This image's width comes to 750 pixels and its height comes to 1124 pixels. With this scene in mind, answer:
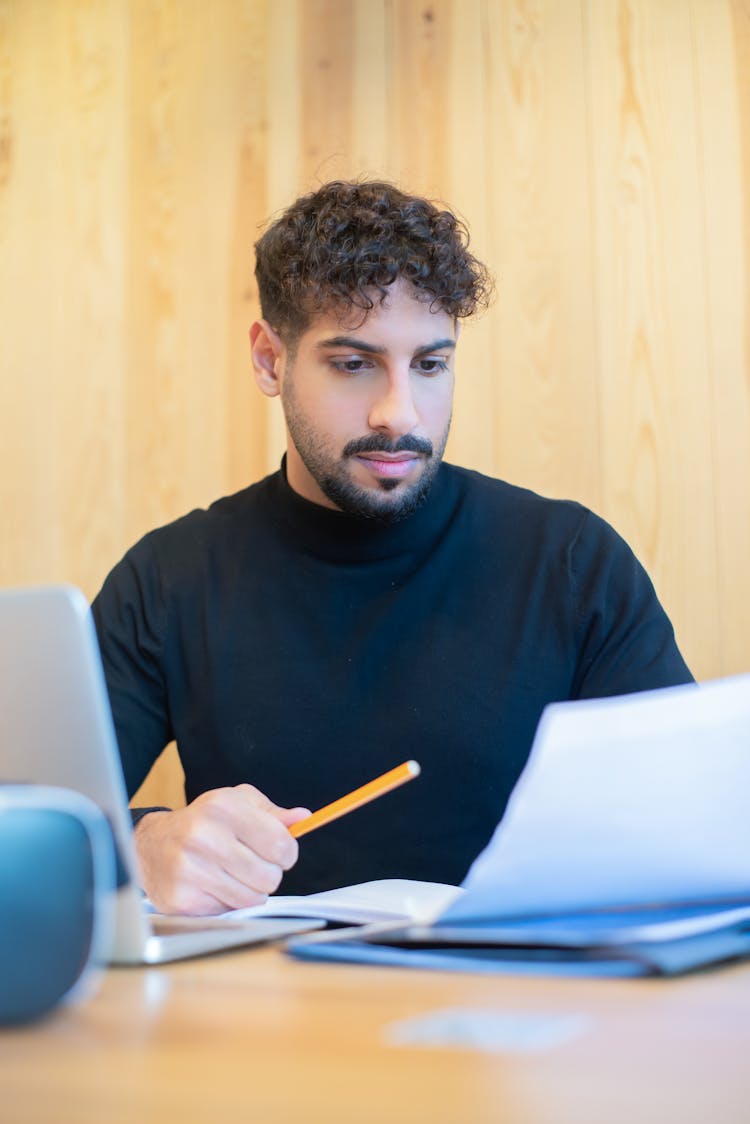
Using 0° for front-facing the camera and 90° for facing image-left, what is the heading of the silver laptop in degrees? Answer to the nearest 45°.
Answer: approximately 225°

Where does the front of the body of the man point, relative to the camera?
toward the camera

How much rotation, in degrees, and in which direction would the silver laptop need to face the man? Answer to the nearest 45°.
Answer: approximately 45° to its left

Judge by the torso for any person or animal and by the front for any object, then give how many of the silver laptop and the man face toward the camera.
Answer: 1

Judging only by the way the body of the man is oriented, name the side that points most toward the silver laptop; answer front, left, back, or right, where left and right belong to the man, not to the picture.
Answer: front

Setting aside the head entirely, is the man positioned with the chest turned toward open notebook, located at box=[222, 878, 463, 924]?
yes

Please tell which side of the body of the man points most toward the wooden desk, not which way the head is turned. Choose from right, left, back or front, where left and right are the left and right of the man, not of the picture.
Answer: front
